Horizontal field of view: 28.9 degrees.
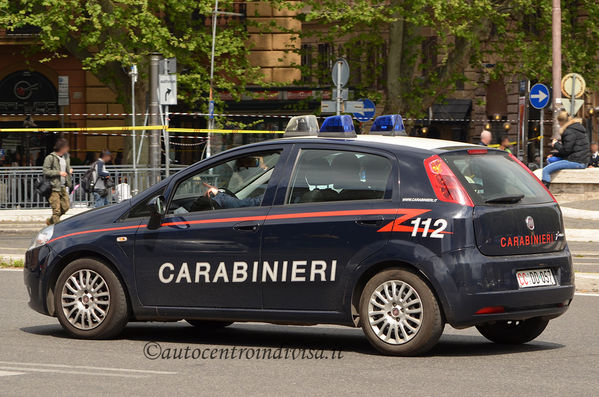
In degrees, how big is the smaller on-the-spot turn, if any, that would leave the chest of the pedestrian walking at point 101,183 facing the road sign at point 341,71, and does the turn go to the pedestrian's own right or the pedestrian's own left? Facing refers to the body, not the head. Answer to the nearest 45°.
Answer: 0° — they already face it

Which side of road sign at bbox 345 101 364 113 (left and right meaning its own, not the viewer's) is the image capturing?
front

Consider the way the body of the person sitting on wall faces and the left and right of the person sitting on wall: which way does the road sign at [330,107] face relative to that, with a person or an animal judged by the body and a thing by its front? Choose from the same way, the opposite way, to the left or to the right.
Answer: to the right

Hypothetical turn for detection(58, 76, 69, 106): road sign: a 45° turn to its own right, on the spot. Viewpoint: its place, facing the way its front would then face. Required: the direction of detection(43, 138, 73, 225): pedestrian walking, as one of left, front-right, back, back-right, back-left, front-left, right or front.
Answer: front-left

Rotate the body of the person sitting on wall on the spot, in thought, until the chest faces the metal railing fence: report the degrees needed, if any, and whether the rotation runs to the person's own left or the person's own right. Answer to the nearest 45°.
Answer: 0° — they already face it

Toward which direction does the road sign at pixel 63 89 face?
toward the camera

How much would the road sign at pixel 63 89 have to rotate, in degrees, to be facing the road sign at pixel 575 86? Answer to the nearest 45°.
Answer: approximately 45° to its left

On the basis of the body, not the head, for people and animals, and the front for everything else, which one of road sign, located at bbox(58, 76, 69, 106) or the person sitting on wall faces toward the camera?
the road sign

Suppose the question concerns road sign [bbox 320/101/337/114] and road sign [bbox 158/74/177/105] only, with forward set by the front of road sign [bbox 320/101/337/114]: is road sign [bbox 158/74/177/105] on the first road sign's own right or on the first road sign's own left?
on the first road sign's own right
